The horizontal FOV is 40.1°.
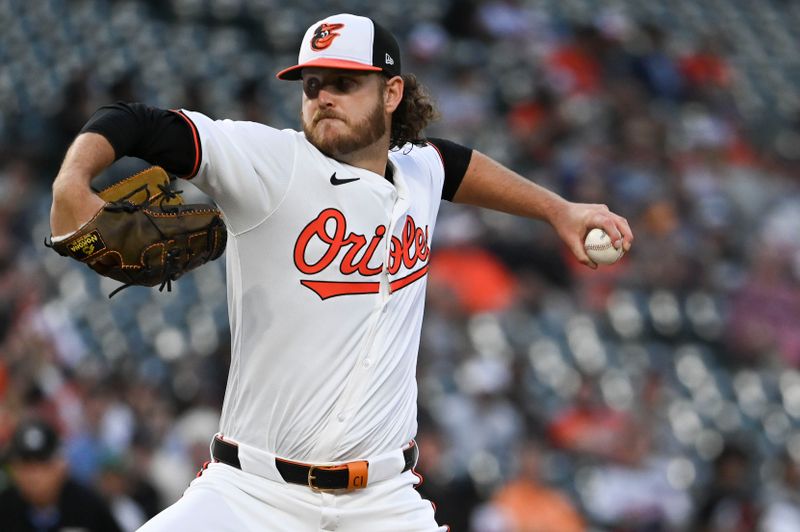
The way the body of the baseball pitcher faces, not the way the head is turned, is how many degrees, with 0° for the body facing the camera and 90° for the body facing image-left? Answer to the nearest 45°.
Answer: approximately 315°

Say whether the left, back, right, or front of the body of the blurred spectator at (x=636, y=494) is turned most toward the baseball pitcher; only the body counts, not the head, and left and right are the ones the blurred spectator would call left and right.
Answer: front

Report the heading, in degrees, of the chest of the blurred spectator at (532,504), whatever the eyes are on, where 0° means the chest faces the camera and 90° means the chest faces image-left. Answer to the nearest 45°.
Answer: approximately 0°

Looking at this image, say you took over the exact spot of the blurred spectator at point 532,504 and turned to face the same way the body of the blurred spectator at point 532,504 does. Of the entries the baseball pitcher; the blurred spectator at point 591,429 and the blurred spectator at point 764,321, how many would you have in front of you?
1

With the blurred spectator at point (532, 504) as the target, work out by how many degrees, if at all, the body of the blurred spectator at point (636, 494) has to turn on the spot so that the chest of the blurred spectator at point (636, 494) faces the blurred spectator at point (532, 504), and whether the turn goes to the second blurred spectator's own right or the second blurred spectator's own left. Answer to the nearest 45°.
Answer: approximately 45° to the second blurred spectator's own right

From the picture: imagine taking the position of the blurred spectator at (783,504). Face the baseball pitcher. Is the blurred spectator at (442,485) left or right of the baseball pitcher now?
right

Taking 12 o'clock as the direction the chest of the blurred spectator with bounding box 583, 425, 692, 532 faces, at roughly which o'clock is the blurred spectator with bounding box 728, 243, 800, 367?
the blurred spectator with bounding box 728, 243, 800, 367 is roughly at 7 o'clock from the blurred spectator with bounding box 583, 425, 692, 532.

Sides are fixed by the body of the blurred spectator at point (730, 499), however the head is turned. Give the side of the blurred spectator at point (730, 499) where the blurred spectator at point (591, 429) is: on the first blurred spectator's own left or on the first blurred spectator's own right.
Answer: on the first blurred spectator's own right
